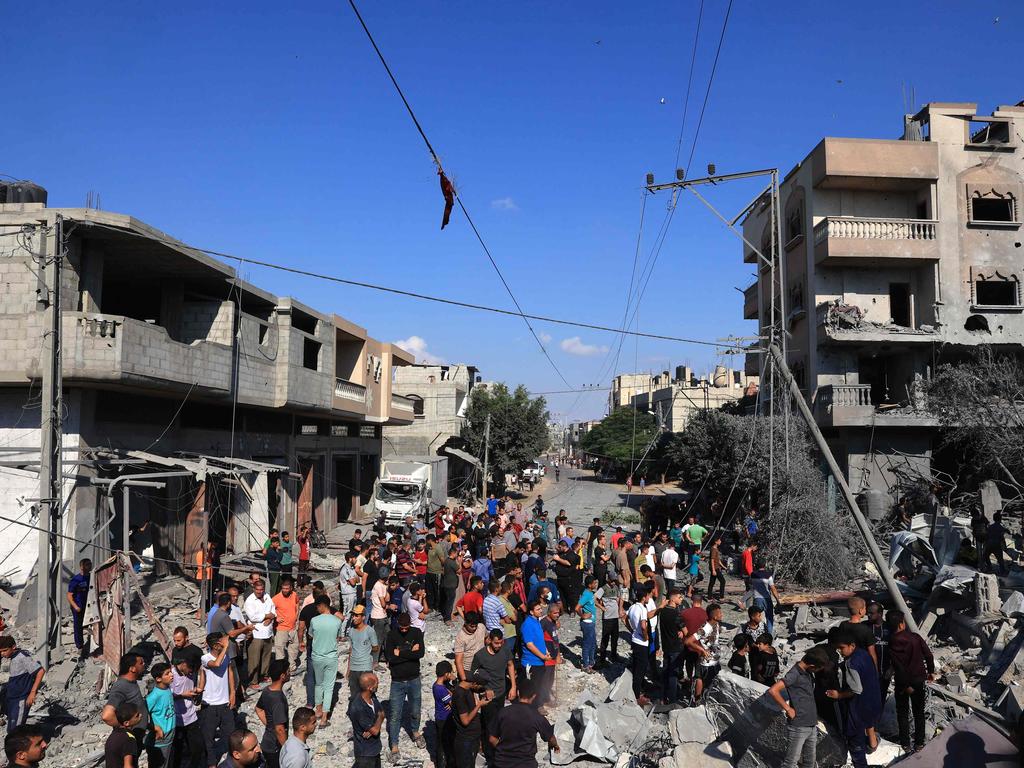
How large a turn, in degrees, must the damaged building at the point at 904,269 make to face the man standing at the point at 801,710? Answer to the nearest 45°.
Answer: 0° — it already faces them

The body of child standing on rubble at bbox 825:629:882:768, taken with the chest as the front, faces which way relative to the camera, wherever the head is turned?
to the viewer's left

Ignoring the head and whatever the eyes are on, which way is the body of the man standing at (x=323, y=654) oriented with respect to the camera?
away from the camera

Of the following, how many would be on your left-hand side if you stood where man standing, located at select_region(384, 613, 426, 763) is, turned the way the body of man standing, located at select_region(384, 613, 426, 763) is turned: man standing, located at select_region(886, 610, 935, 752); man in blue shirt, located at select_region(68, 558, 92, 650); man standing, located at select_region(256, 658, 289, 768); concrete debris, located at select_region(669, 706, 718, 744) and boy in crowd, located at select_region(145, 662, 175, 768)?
2

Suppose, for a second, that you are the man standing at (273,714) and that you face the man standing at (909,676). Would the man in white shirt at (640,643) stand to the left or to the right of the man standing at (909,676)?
left

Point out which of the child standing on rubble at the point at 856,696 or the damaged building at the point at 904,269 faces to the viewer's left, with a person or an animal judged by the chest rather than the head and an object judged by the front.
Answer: the child standing on rubble

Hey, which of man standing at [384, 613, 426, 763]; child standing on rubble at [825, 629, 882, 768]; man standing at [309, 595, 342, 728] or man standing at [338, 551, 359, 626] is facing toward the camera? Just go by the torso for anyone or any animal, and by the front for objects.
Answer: man standing at [384, 613, 426, 763]

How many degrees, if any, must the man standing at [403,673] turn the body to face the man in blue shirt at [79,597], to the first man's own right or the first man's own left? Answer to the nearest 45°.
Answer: approximately 135° to the first man's own right

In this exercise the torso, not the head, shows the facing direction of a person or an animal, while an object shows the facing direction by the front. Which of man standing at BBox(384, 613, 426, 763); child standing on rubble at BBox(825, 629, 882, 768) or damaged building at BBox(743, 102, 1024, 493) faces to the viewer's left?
the child standing on rubble
